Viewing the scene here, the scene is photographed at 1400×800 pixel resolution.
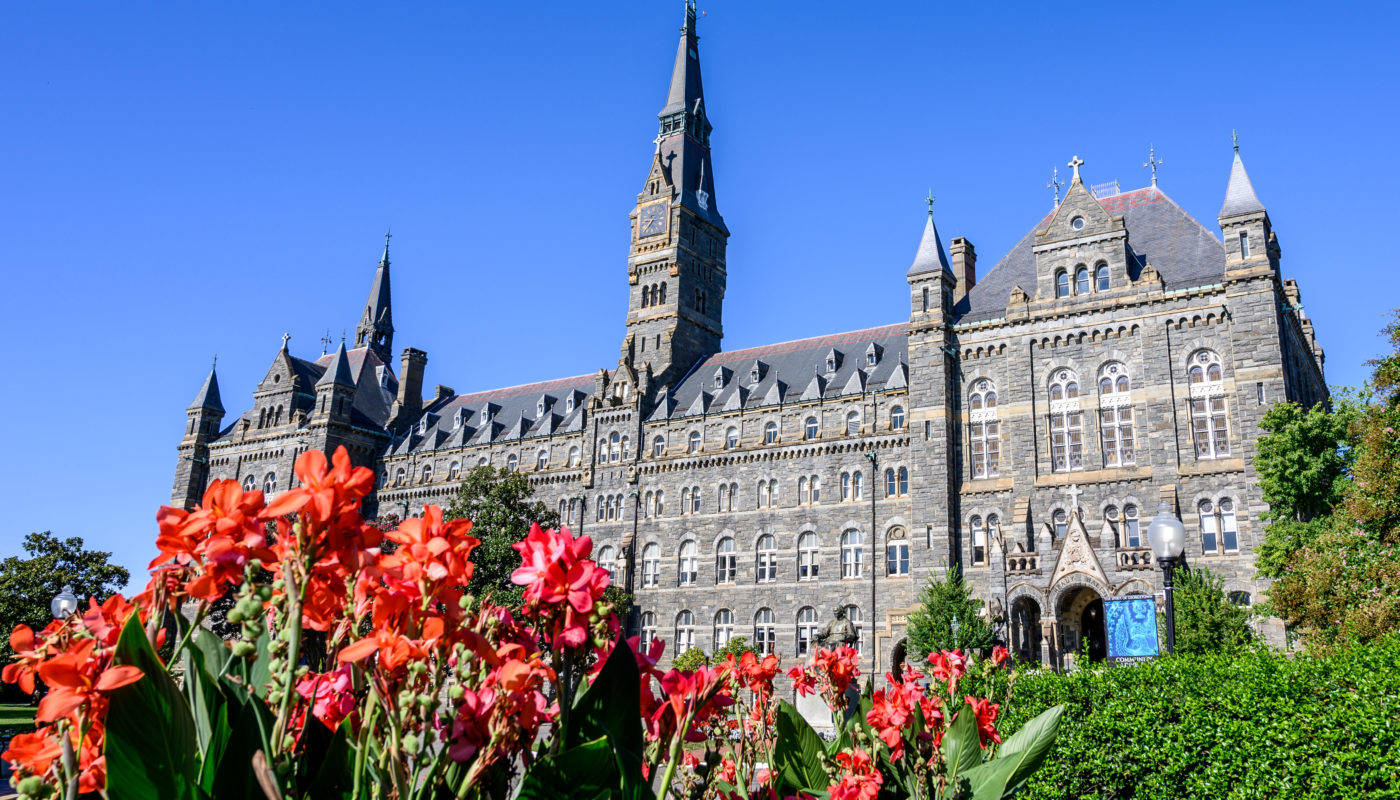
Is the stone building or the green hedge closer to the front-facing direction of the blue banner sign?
the green hedge

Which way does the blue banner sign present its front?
toward the camera

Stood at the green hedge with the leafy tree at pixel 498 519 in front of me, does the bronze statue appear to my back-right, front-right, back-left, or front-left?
front-right

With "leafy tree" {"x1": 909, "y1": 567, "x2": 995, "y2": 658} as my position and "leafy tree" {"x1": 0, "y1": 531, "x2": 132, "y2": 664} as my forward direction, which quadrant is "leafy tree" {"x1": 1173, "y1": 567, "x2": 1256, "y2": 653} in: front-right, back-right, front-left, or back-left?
back-left

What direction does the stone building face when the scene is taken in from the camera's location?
facing the viewer and to the left of the viewer

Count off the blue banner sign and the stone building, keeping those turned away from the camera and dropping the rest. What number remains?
0

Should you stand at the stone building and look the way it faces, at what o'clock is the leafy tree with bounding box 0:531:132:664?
The leafy tree is roughly at 2 o'clock from the stone building.

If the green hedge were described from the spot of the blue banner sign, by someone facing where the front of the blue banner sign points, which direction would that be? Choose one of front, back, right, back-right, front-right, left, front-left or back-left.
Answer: front

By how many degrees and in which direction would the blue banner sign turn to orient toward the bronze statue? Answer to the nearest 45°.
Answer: approximately 135° to its right

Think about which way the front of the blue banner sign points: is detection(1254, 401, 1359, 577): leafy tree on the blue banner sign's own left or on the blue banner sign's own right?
on the blue banner sign's own left
